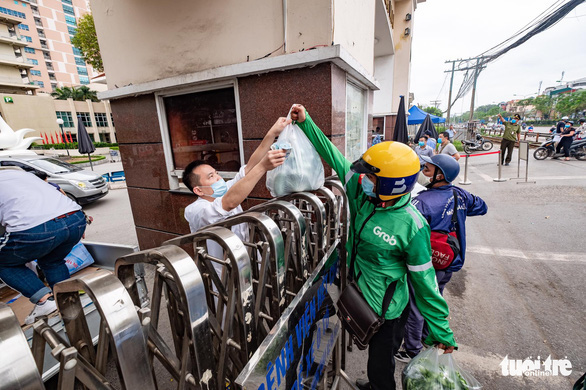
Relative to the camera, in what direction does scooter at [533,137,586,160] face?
facing to the left of the viewer

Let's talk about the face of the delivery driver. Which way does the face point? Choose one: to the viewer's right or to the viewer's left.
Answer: to the viewer's left

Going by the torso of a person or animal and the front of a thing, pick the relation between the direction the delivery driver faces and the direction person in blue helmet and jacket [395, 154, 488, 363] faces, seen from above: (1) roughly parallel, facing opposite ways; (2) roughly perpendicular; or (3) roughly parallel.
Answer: roughly perpendicular

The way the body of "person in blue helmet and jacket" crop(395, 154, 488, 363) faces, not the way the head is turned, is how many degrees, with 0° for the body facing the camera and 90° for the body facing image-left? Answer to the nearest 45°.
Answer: approximately 135°

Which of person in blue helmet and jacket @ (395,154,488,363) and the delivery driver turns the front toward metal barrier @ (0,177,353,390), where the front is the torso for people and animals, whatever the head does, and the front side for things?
the delivery driver

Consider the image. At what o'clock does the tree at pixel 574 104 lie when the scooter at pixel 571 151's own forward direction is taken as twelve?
The tree is roughly at 3 o'clock from the scooter.

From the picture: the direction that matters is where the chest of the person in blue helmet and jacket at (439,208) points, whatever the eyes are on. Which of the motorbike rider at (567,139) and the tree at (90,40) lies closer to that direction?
the tree

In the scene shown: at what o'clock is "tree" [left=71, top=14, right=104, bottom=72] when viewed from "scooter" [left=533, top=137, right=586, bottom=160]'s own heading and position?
The tree is roughly at 11 o'clock from the scooter.
